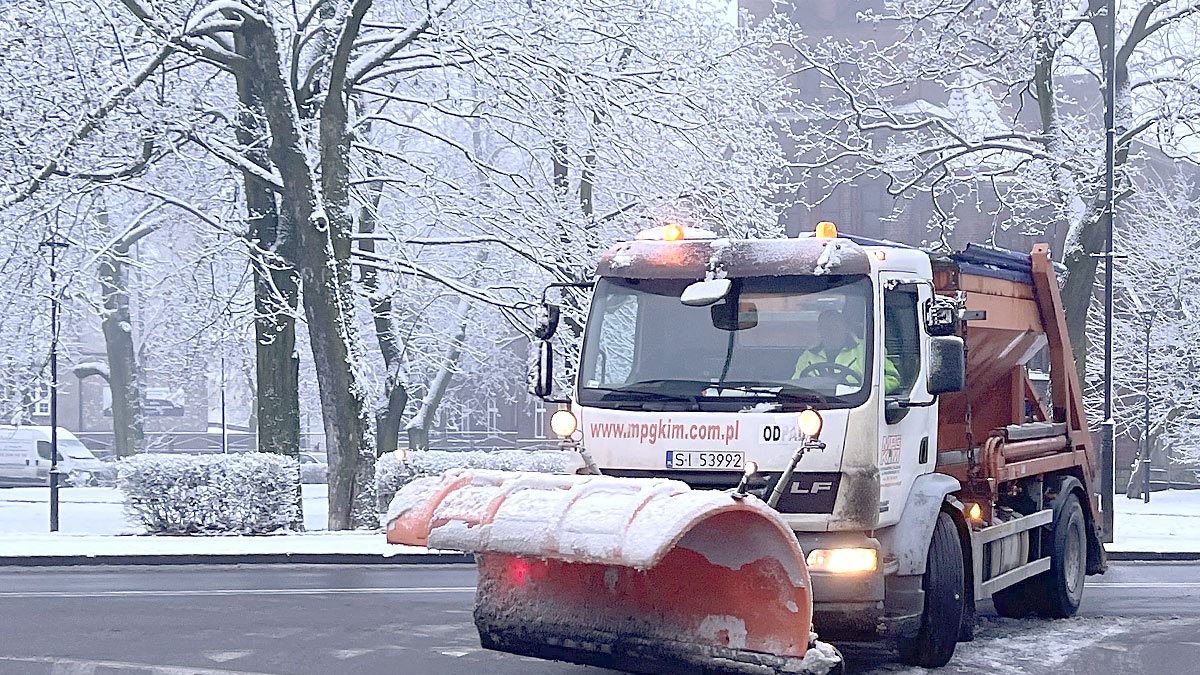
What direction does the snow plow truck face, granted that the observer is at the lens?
facing the viewer and to the left of the viewer

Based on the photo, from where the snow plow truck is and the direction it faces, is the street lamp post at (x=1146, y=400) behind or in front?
behind

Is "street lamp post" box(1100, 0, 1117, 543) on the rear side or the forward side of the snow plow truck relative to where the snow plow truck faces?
on the rear side

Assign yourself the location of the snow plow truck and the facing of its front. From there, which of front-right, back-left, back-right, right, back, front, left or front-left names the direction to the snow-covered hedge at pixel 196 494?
right

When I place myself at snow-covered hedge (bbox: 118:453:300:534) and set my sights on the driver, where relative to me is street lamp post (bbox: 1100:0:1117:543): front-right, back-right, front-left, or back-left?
front-left

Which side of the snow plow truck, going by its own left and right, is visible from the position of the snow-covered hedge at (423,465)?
right
